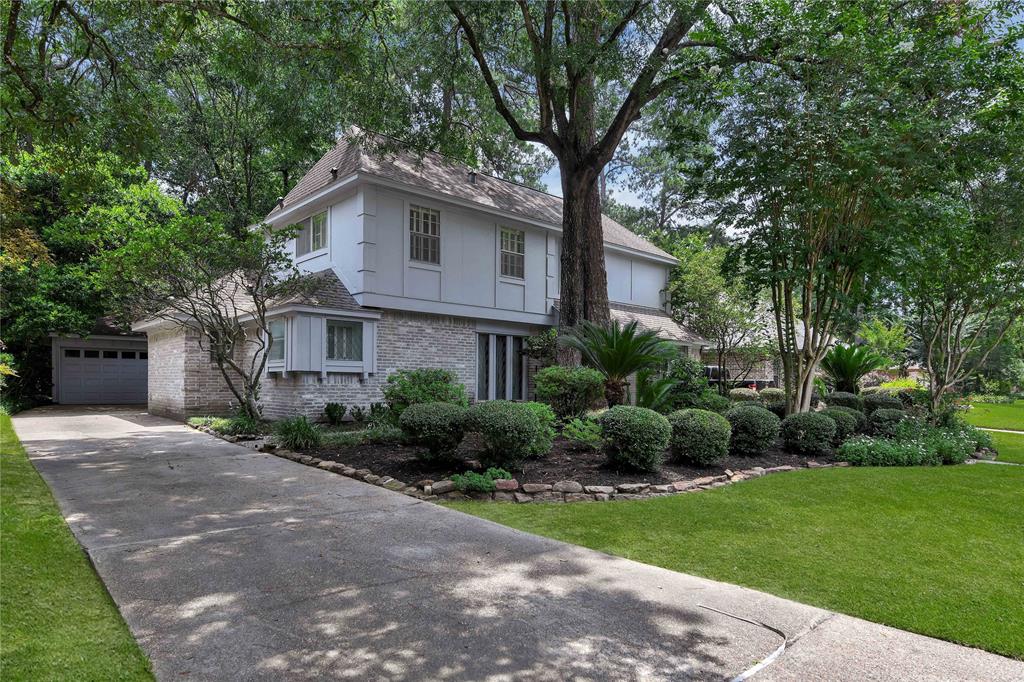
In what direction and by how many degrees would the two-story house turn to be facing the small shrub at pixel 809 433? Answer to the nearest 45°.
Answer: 0° — it already faces it

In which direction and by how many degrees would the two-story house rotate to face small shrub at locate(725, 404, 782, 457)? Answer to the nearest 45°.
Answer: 0° — it already faces it

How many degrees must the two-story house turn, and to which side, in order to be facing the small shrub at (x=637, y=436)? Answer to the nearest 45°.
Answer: approximately 45° to its right

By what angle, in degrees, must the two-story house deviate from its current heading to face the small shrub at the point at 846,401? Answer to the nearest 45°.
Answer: approximately 45° to its left

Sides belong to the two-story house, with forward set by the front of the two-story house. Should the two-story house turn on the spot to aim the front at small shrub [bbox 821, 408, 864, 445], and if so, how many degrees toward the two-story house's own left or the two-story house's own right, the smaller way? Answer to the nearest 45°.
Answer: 0° — it already faces it

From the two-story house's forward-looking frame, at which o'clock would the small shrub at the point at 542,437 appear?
The small shrub is roughly at 1 o'clock from the two-story house.

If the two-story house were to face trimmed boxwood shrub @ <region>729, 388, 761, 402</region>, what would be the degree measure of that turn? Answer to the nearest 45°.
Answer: approximately 45° to its left

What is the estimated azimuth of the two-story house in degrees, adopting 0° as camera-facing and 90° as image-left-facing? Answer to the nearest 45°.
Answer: approximately 315°

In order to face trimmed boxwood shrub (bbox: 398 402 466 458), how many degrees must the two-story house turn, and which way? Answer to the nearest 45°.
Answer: approximately 45° to its right

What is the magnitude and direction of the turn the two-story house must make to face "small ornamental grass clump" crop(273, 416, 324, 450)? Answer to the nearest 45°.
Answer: approximately 45° to its right
